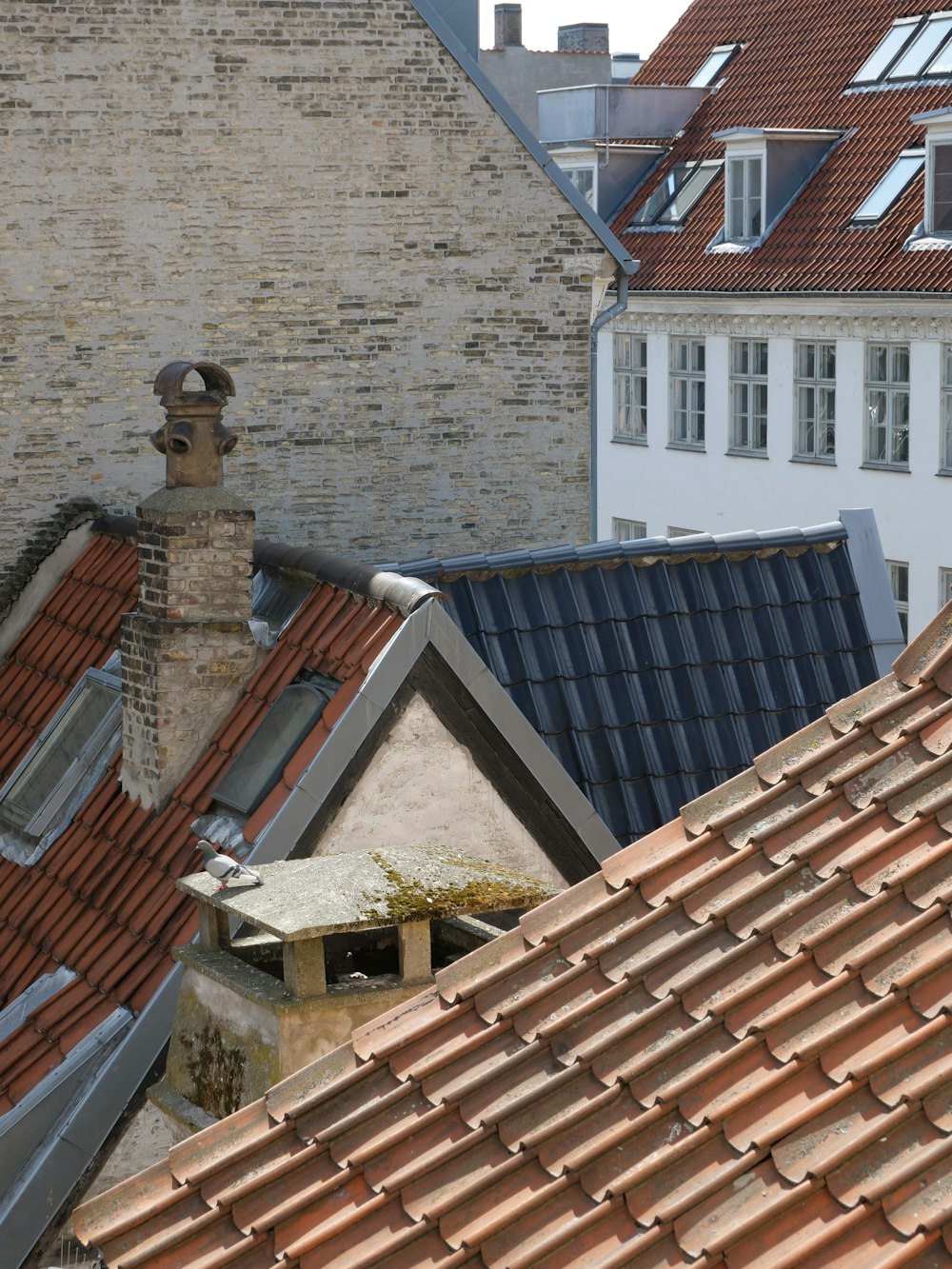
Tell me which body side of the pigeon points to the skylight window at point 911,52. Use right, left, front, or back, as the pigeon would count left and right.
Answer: right

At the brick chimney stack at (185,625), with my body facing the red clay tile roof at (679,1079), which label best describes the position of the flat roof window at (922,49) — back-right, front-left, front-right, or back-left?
back-left

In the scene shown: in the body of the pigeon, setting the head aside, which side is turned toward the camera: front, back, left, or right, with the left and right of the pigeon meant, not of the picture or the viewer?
left

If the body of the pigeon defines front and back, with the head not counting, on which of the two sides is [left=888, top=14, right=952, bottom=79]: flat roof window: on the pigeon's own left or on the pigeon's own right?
on the pigeon's own right

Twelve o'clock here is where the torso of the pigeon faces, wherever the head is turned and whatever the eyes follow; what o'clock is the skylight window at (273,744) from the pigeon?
The skylight window is roughly at 3 o'clock from the pigeon.

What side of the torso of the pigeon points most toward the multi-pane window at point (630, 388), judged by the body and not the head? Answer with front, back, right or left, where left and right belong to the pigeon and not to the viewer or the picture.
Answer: right

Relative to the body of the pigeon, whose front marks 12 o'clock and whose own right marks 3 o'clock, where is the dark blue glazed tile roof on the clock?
The dark blue glazed tile roof is roughly at 4 o'clock from the pigeon.
